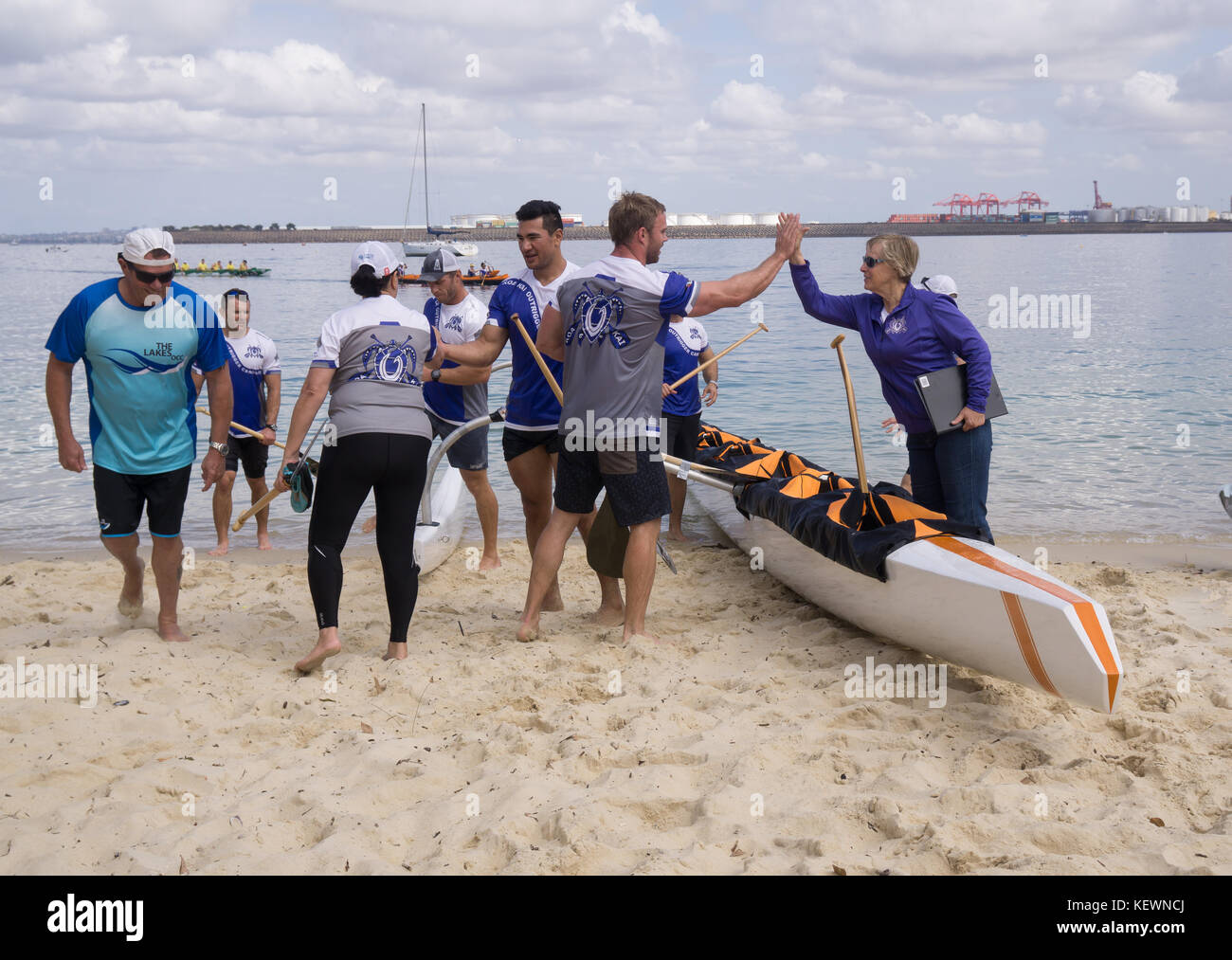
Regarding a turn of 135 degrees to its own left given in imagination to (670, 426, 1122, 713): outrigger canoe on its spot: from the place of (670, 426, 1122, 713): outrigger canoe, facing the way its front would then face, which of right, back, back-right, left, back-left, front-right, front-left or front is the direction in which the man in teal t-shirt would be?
left

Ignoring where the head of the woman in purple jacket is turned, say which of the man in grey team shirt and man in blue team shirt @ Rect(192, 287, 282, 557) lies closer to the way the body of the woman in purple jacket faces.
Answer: the man in grey team shirt

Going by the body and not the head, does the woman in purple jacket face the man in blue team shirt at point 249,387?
no

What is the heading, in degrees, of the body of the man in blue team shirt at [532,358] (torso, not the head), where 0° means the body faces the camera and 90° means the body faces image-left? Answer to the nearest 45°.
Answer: approximately 45°

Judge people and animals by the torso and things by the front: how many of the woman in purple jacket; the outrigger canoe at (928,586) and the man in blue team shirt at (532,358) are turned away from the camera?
0

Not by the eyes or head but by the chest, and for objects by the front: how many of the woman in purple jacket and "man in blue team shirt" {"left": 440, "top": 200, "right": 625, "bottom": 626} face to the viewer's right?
0

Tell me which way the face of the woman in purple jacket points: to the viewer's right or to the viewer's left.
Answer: to the viewer's left

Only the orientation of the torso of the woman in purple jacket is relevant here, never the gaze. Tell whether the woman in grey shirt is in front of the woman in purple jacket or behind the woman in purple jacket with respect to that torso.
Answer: in front

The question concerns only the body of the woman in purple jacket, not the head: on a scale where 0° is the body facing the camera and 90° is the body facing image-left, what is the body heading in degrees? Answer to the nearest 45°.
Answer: approximately 45°

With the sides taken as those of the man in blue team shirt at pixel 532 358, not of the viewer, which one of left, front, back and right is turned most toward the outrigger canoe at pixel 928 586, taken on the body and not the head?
left

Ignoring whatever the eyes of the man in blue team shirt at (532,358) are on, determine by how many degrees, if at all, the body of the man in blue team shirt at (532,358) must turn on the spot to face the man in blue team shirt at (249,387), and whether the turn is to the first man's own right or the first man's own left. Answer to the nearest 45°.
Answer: approximately 90° to the first man's own right

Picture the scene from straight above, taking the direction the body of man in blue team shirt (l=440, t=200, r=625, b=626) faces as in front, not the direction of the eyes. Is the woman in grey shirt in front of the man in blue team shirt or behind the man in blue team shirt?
in front
